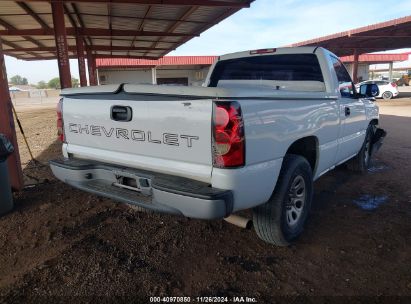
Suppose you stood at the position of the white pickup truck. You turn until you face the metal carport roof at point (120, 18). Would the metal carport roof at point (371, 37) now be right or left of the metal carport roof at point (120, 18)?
right

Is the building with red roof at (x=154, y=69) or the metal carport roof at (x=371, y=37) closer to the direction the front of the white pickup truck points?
the metal carport roof

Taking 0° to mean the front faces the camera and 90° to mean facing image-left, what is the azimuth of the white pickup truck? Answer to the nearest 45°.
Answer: approximately 225°

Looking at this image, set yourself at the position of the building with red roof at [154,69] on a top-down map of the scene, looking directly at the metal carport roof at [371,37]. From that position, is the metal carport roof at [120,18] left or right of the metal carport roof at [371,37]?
right

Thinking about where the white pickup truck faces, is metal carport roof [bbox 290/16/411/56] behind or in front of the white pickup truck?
in front

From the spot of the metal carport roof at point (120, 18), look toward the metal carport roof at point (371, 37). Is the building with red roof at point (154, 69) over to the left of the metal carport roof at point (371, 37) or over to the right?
left

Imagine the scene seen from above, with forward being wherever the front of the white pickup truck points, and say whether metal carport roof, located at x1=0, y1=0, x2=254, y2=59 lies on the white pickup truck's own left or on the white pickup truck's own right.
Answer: on the white pickup truck's own left

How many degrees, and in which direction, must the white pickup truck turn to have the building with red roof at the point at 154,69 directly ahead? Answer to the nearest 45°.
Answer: approximately 45° to its left
